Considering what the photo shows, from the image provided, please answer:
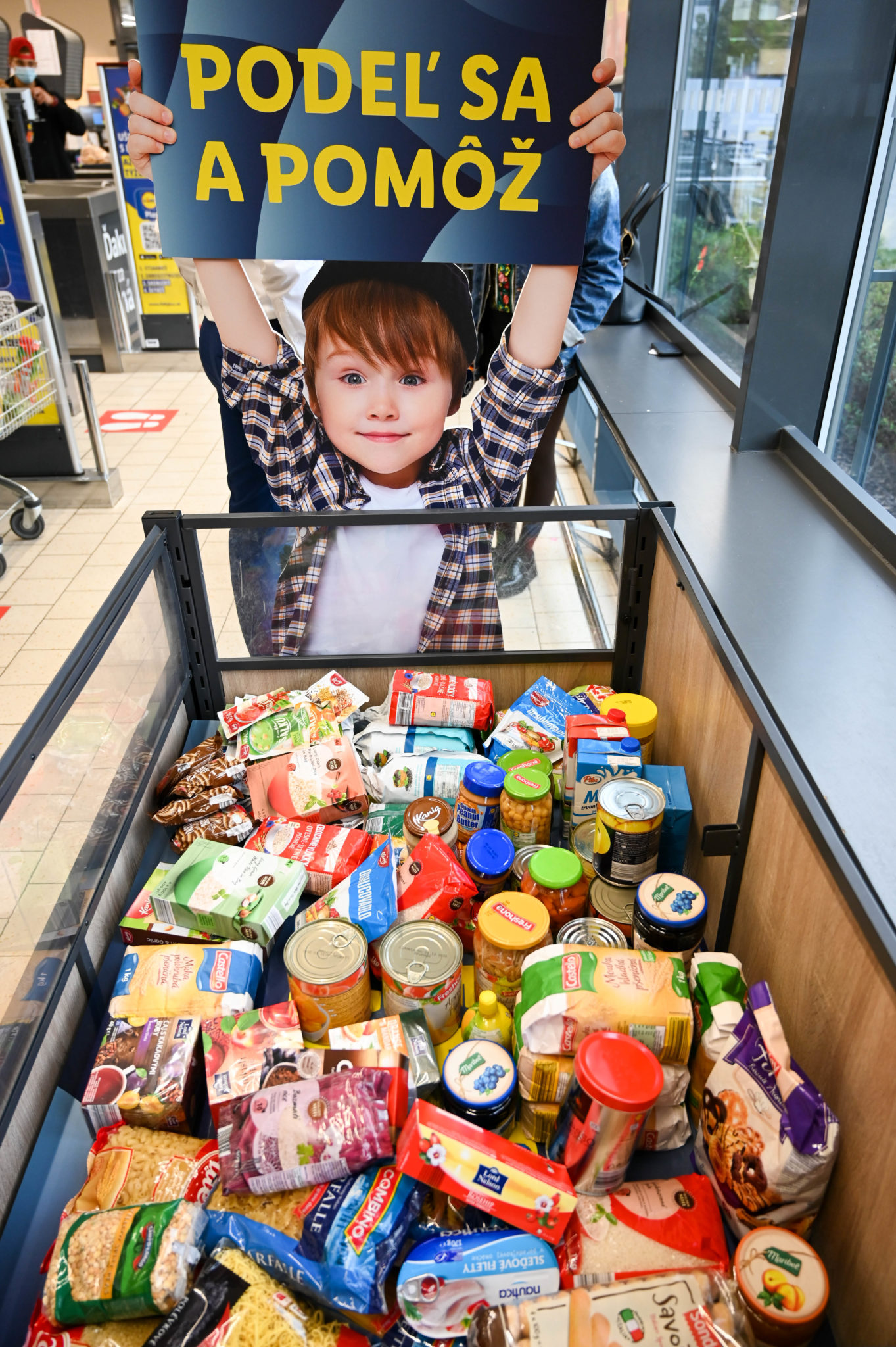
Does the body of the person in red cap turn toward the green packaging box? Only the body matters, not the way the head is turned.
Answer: yes

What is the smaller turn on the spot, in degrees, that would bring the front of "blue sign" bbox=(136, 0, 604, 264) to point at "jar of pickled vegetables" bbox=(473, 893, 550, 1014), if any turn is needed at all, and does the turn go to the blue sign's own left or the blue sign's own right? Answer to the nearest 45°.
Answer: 0° — it already faces it

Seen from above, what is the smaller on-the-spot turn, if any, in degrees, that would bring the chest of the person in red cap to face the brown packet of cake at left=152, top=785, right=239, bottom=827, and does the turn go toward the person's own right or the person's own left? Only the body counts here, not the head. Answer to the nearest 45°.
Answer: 0° — they already face it

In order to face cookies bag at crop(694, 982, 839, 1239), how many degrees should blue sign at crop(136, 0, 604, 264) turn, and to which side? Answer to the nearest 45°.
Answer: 0° — it already faces it

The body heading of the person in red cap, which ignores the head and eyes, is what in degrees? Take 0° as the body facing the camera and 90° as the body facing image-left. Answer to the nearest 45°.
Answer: approximately 0°

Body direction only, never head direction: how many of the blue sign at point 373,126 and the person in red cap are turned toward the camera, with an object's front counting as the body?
2

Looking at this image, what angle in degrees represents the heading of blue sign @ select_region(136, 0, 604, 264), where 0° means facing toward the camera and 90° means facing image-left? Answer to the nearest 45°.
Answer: approximately 0°
